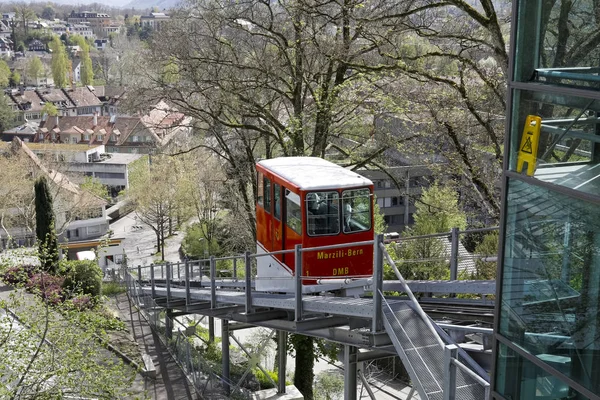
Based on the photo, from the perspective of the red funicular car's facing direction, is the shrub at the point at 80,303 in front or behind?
behind

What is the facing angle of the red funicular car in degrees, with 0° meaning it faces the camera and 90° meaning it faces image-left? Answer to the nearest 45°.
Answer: approximately 315°

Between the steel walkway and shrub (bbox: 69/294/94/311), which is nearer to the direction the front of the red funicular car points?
the steel walkway

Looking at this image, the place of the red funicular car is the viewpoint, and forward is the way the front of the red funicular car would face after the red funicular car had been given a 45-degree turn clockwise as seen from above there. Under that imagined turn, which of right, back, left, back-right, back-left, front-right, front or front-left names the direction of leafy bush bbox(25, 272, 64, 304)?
right

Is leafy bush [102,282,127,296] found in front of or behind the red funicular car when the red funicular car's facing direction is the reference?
behind
